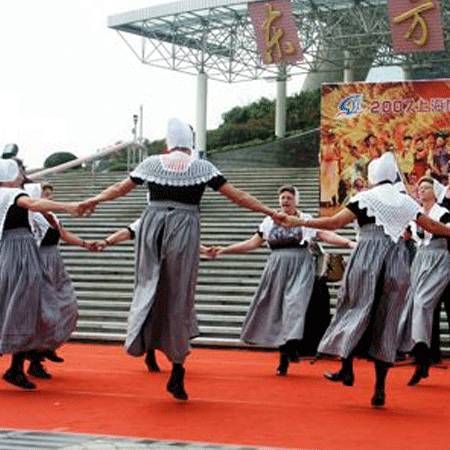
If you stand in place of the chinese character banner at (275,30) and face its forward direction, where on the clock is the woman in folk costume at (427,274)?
The woman in folk costume is roughly at 12 o'clock from the chinese character banner.

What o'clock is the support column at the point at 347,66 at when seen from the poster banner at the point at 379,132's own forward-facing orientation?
The support column is roughly at 6 o'clock from the poster banner.

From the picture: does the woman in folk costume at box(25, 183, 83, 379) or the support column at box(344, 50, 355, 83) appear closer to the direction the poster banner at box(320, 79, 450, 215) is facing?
the woman in folk costume

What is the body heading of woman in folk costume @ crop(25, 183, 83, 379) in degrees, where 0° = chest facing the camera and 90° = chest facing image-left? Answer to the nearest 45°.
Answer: approximately 270°

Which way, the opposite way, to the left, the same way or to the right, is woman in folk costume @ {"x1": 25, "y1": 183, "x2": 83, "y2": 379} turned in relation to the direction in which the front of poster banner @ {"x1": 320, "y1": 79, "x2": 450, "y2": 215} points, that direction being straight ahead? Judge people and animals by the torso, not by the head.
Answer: to the left

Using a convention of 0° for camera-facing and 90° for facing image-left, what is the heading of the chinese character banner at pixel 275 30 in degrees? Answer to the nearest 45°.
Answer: approximately 0°

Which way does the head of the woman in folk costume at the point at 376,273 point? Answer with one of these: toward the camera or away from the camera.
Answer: away from the camera

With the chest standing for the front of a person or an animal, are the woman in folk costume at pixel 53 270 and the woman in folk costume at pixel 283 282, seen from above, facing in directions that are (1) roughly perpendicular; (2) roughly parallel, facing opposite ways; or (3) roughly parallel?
roughly perpendicular

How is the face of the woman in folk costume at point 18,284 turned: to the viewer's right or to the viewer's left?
to the viewer's right

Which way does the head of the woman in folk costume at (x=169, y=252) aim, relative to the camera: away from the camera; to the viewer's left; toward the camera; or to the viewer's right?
away from the camera
